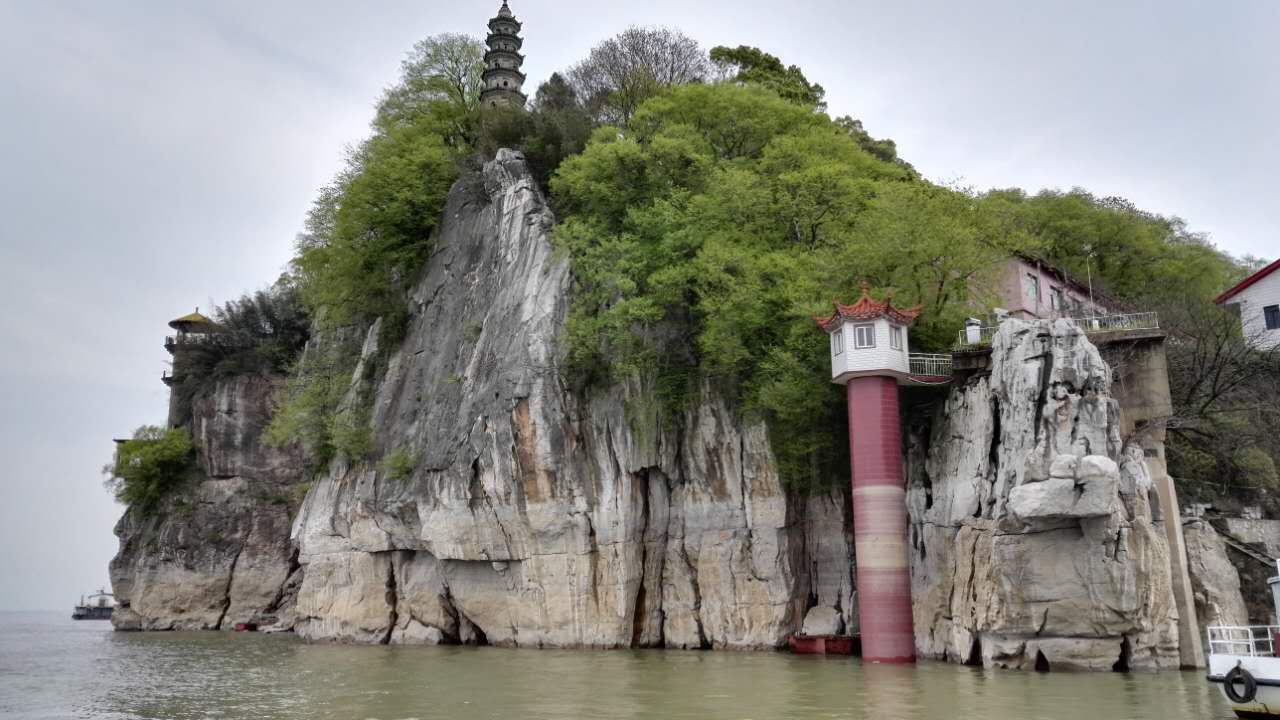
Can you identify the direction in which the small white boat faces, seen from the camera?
facing to the left of the viewer

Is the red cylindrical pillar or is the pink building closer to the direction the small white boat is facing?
the red cylindrical pillar

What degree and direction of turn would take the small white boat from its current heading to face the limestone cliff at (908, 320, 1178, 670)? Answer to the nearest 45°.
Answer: approximately 45° to its right

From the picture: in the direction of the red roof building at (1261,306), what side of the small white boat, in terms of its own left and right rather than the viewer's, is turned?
right

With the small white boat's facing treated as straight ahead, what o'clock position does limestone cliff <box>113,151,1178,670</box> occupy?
The limestone cliff is roughly at 1 o'clock from the small white boat.

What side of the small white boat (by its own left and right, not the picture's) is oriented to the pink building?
right

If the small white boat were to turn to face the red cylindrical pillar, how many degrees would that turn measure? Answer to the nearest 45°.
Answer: approximately 45° to its right
